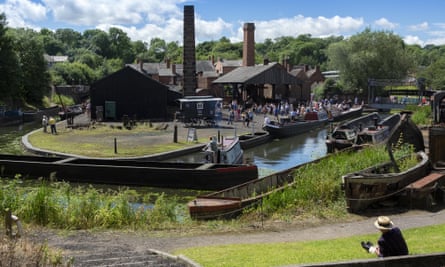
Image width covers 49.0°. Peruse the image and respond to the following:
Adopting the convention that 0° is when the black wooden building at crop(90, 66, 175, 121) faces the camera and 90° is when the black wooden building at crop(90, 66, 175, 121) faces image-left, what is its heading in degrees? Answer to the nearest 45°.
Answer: approximately 0°

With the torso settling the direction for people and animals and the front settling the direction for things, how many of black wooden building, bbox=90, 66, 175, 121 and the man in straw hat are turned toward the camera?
1

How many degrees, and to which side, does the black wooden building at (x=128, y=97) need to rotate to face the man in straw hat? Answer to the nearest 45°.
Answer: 0° — it already faces them

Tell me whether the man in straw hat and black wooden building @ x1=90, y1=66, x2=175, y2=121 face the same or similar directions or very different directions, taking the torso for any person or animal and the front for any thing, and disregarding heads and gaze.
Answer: very different directions

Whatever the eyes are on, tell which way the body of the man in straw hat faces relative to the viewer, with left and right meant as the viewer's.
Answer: facing away from the viewer and to the left of the viewer

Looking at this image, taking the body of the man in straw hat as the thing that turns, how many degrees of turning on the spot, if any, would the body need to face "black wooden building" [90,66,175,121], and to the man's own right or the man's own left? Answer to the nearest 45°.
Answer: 0° — they already face it
